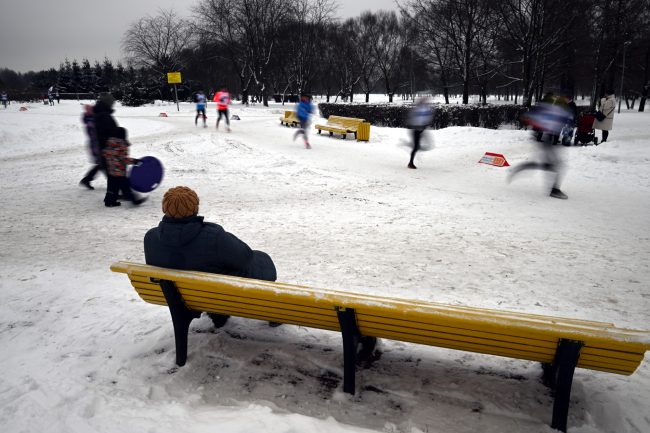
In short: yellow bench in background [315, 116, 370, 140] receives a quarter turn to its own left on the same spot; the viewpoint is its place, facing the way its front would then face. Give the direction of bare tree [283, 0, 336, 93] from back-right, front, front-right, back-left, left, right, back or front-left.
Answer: back-left

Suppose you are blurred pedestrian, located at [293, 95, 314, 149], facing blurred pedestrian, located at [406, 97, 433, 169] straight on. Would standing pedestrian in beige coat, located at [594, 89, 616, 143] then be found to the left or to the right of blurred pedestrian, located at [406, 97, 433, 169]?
left

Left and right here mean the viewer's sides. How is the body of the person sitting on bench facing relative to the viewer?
facing away from the viewer and to the right of the viewer

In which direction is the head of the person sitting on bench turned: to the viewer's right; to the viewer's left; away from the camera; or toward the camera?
away from the camera

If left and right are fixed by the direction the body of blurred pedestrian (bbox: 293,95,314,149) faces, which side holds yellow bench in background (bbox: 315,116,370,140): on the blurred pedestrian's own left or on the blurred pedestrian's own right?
on the blurred pedestrian's own left
